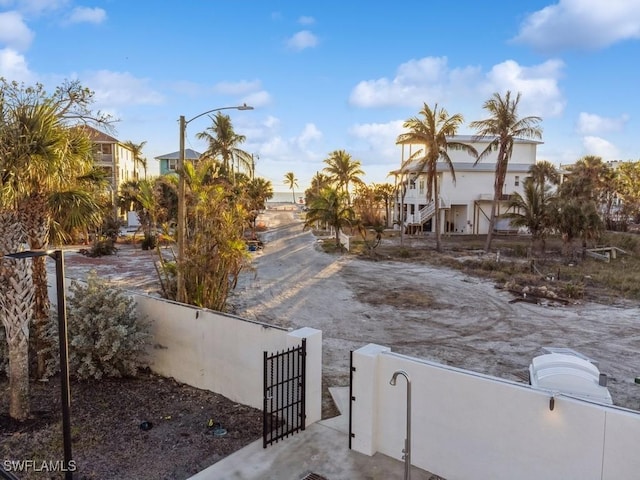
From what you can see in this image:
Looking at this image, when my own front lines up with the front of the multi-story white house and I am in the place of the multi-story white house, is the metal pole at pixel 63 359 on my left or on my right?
on my left

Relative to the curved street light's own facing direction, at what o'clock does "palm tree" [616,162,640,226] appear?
The palm tree is roughly at 11 o'clock from the curved street light.

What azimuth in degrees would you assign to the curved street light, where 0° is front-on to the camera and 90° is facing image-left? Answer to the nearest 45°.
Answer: approximately 270°

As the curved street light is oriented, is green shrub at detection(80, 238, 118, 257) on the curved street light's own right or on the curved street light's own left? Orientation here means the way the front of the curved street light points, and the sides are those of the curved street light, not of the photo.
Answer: on the curved street light's own left

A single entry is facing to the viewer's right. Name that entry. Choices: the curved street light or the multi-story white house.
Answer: the curved street light

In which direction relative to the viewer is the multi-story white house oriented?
to the viewer's left

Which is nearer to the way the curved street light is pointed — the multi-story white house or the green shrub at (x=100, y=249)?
the multi-story white house

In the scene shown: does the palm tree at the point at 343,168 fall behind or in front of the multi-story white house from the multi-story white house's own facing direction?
in front

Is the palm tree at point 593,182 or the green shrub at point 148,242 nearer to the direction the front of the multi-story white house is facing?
the green shrub
